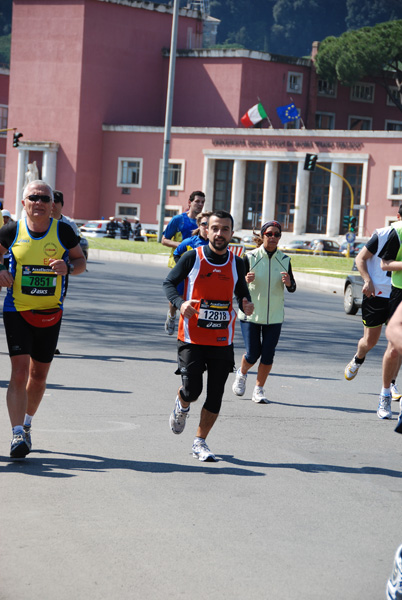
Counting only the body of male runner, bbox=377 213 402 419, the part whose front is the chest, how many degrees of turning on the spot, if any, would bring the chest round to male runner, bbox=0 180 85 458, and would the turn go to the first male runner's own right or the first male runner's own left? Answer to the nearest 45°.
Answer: approximately 45° to the first male runner's own right

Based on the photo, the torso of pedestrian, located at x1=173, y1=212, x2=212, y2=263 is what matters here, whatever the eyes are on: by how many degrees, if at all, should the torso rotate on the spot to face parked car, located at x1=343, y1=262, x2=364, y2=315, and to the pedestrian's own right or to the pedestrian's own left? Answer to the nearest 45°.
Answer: approximately 135° to the pedestrian's own left

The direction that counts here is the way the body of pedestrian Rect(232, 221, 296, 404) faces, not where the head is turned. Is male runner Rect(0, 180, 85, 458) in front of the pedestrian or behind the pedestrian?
in front

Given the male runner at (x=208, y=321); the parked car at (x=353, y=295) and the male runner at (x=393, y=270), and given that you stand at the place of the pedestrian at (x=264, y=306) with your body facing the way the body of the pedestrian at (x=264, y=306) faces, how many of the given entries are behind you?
1

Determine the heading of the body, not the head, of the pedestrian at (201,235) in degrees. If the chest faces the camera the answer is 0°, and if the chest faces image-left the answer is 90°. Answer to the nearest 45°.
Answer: approximately 315°

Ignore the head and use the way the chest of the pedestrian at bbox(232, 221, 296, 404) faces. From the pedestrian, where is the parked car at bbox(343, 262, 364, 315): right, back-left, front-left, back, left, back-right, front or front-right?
back

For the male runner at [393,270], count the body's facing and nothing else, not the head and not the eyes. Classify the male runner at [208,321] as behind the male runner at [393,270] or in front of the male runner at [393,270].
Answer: in front

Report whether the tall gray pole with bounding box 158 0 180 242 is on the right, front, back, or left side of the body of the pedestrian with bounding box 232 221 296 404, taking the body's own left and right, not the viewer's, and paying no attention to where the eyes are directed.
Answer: back

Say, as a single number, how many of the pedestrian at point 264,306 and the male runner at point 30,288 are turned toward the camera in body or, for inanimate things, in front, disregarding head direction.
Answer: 2

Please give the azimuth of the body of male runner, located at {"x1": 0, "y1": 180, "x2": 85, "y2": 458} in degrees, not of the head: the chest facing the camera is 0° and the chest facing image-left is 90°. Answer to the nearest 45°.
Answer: approximately 0°

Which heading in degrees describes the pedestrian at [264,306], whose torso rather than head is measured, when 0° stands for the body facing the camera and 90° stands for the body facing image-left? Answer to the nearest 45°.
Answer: approximately 0°

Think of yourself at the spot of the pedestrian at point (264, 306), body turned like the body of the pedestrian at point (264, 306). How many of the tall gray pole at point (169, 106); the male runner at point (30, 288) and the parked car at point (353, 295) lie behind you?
2
